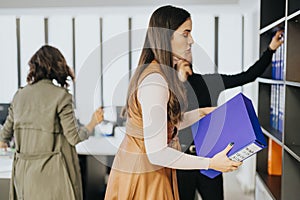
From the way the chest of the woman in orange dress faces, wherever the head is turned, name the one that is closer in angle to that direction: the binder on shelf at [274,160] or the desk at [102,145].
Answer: the binder on shelf

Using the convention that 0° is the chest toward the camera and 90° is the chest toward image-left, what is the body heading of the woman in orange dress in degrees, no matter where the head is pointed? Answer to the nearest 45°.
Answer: approximately 270°

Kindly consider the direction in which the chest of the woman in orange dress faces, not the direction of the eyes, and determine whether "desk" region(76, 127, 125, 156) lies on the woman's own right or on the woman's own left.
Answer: on the woman's own left

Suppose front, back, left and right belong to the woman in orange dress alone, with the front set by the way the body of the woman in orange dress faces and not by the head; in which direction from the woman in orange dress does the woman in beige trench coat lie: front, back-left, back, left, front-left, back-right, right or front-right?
back-left

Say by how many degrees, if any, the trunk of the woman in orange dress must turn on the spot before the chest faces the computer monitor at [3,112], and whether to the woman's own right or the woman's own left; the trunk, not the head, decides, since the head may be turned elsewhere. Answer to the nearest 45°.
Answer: approximately 135° to the woman's own left

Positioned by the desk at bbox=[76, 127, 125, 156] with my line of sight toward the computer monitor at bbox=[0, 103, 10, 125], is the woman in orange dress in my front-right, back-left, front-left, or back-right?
back-left

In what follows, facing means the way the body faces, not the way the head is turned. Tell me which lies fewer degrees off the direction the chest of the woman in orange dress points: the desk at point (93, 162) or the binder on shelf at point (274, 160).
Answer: the binder on shelf

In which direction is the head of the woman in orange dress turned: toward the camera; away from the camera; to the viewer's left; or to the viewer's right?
to the viewer's right

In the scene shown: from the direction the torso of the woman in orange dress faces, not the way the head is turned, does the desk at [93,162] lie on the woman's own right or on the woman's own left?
on the woman's own left
